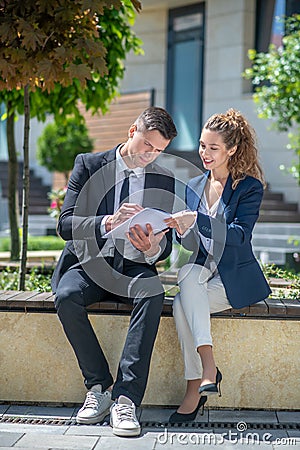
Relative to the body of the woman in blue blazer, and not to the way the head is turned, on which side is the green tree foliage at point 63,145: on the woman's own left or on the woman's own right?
on the woman's own right

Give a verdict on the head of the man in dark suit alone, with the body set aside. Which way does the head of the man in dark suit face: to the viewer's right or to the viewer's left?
to the viewer's right

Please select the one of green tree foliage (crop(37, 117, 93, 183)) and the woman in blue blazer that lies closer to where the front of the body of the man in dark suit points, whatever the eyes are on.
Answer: the woman in blue blazer

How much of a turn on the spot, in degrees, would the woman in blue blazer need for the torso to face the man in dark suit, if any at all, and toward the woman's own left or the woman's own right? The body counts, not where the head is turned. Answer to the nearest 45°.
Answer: approximately 45° to the woman's own right

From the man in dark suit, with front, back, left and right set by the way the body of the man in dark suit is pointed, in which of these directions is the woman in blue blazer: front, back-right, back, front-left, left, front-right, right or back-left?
left

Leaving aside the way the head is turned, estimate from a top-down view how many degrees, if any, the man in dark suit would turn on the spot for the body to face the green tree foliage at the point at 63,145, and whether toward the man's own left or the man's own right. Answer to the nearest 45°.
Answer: approximately 180°

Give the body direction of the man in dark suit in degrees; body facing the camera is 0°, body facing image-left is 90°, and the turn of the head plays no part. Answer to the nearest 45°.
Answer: approximately 0°
